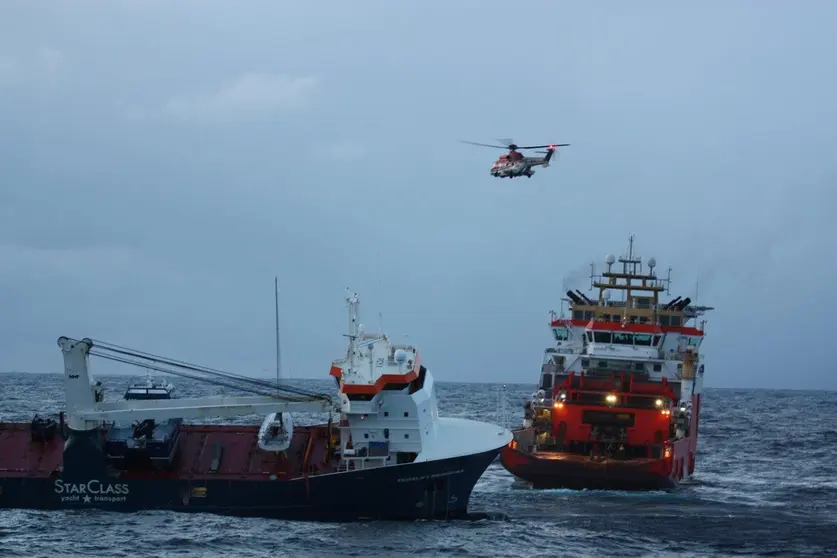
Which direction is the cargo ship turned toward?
to the viewer's right
